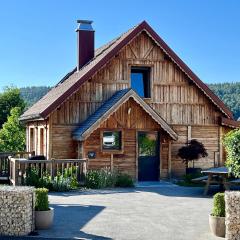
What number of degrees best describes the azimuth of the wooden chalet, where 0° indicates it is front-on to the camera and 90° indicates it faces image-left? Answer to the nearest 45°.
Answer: approximately 0°

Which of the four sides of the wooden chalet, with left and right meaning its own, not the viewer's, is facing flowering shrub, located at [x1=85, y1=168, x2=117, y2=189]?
front

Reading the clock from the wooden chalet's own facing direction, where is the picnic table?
The picnic table is roughly at 11 o'clock from the wooden chalet.

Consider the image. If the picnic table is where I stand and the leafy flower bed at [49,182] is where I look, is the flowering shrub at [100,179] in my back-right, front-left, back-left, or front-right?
front-right

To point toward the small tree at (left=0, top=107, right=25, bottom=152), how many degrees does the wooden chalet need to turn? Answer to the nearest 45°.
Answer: approximately 135° to its right

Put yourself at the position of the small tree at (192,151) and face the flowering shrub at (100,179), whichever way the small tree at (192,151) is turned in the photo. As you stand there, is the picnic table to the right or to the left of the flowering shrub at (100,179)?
left

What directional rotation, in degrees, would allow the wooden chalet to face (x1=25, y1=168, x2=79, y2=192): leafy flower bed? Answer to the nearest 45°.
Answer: approximately 45° to its right

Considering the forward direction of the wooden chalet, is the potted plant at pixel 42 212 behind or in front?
in front
